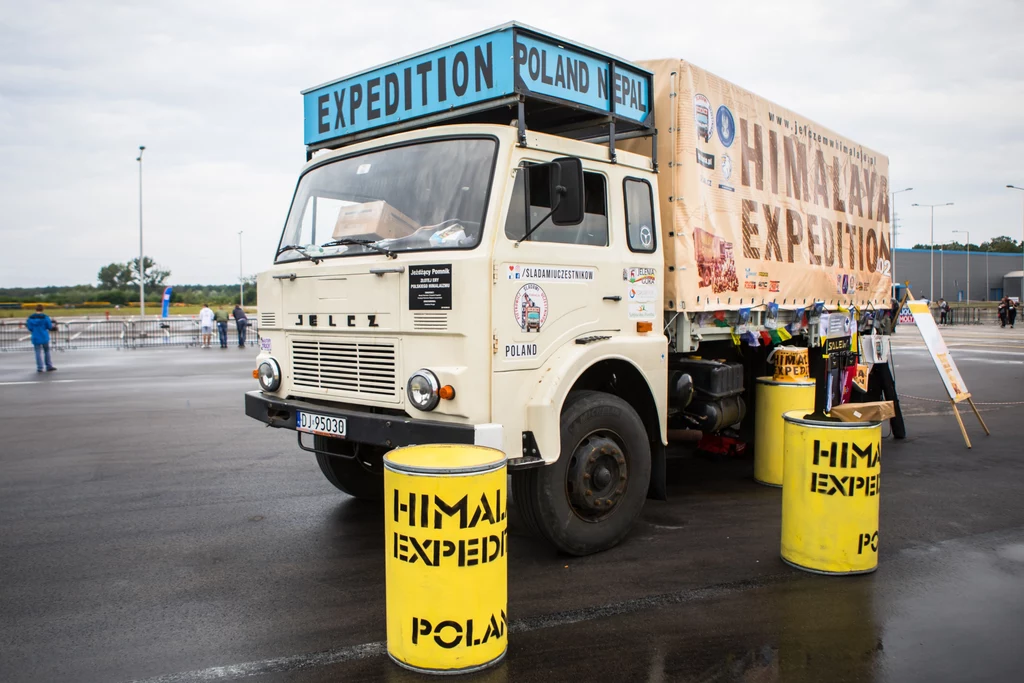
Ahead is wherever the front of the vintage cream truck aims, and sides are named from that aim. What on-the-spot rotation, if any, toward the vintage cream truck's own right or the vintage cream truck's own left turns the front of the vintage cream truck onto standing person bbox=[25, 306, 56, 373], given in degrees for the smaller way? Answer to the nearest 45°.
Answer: approximately 90° to the vintage cream truck's own right

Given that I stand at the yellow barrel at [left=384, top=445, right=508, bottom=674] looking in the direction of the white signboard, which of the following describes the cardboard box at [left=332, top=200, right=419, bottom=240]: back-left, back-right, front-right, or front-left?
front-left

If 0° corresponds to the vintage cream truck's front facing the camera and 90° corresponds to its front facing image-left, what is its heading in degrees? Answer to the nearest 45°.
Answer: approximately 45°

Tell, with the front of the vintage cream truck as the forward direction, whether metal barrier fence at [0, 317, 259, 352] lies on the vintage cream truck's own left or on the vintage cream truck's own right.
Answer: on the vintage cream truck's own right

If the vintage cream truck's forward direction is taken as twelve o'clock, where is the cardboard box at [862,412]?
The cardboard box is roughly at 7 o'clock from the vintage cream truck.

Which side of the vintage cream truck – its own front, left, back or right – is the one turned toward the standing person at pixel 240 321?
right

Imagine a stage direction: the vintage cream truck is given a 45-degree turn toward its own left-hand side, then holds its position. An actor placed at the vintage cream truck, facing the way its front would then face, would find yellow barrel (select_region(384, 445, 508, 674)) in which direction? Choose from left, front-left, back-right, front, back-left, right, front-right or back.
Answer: front

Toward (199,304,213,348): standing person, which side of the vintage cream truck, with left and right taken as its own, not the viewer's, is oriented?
right

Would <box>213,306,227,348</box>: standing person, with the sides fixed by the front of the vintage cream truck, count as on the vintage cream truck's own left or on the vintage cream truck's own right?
on the vintage cream truck's own right

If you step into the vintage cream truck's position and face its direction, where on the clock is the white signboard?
The white signboard is roughly at 6 o'clock from the vintage cream truck.
